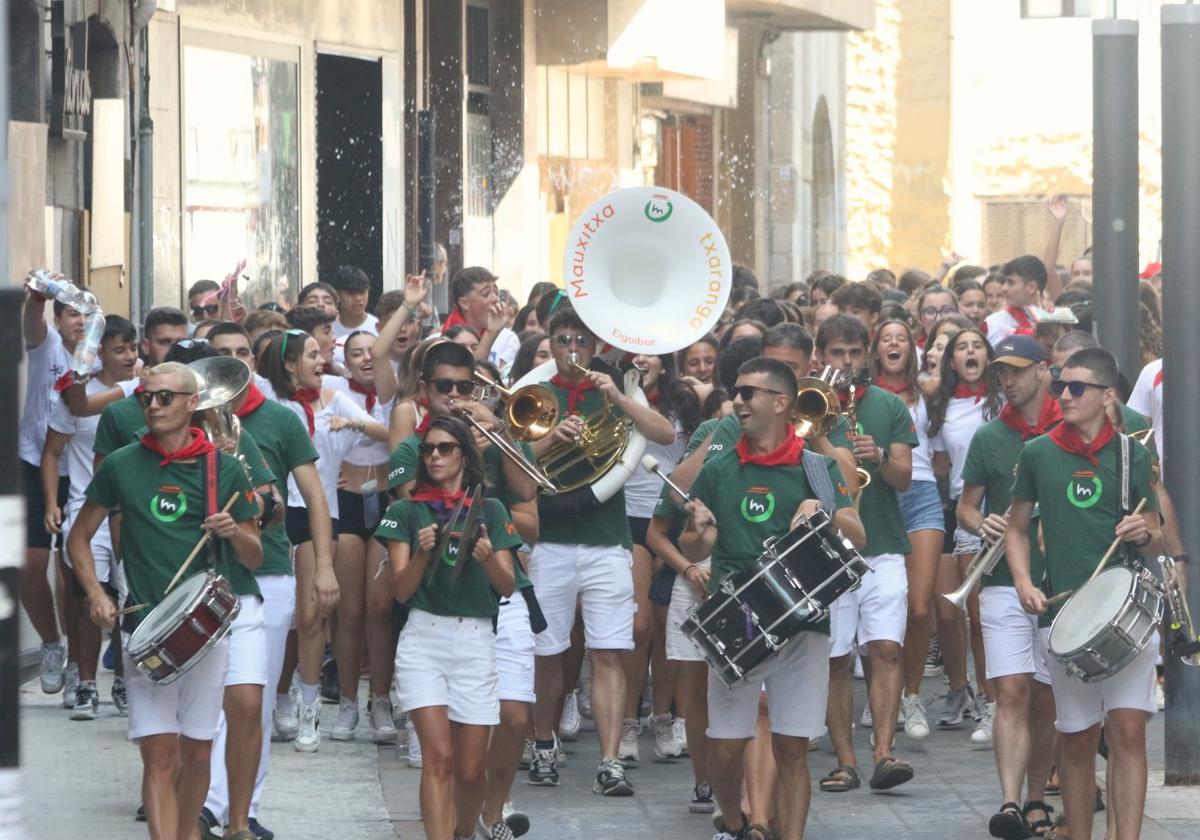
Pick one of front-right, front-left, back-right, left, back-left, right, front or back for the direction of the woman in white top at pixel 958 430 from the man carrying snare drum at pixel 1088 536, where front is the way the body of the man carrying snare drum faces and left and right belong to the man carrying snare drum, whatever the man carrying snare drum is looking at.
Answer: back

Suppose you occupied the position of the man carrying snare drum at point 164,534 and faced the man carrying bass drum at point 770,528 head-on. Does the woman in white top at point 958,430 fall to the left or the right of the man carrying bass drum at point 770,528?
left

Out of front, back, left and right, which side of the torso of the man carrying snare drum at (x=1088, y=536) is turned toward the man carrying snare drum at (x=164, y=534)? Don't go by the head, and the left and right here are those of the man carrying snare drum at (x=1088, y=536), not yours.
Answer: right

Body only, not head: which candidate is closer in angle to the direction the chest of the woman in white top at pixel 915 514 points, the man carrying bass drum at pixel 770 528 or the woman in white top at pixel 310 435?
the man carrying bass drum

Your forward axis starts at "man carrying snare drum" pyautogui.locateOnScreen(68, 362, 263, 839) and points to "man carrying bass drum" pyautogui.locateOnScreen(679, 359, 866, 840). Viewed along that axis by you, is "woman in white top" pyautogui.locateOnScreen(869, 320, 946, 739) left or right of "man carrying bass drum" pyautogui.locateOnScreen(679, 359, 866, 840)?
left

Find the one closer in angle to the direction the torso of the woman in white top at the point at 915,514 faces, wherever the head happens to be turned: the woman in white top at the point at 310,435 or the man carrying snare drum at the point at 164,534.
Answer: the man carrying snare drum

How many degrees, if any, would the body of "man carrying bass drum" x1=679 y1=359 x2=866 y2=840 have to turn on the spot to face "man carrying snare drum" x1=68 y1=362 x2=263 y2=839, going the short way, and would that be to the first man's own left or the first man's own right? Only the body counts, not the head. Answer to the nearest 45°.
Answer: approximately 90° to the first man's own right

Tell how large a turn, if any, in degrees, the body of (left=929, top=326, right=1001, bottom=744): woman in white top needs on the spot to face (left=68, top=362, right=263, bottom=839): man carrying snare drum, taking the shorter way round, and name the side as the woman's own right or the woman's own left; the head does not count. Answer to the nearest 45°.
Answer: approximately 45° to the woman's own right

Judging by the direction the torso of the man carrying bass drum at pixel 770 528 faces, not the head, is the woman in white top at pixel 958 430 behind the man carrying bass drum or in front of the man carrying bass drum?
behind

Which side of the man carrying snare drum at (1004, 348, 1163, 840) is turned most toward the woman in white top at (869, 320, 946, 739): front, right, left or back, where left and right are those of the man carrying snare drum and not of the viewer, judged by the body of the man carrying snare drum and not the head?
back

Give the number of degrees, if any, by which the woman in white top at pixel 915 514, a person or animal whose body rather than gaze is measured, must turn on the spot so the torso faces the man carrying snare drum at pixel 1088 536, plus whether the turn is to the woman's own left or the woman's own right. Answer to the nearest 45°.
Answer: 0° — they already face them

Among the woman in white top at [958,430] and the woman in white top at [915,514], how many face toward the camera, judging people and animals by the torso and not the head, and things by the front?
2
